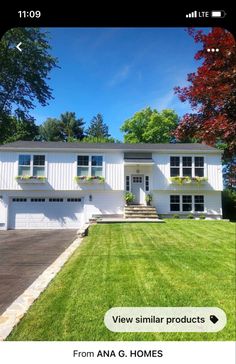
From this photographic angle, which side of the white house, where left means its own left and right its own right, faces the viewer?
front

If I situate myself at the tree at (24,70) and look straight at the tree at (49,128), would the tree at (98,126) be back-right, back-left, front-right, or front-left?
front-right

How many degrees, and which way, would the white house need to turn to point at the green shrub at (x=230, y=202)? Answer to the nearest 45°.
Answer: approximately 45° to its left
